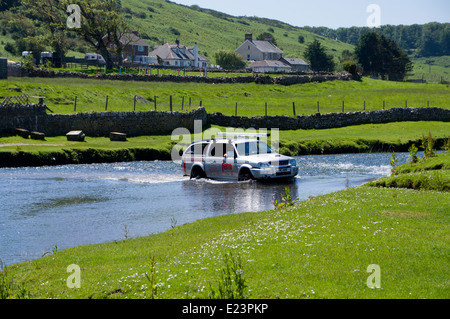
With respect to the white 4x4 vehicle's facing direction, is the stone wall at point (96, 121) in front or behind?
behind

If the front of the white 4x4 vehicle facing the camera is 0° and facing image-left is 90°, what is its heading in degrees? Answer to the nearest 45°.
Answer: approximately 315°
